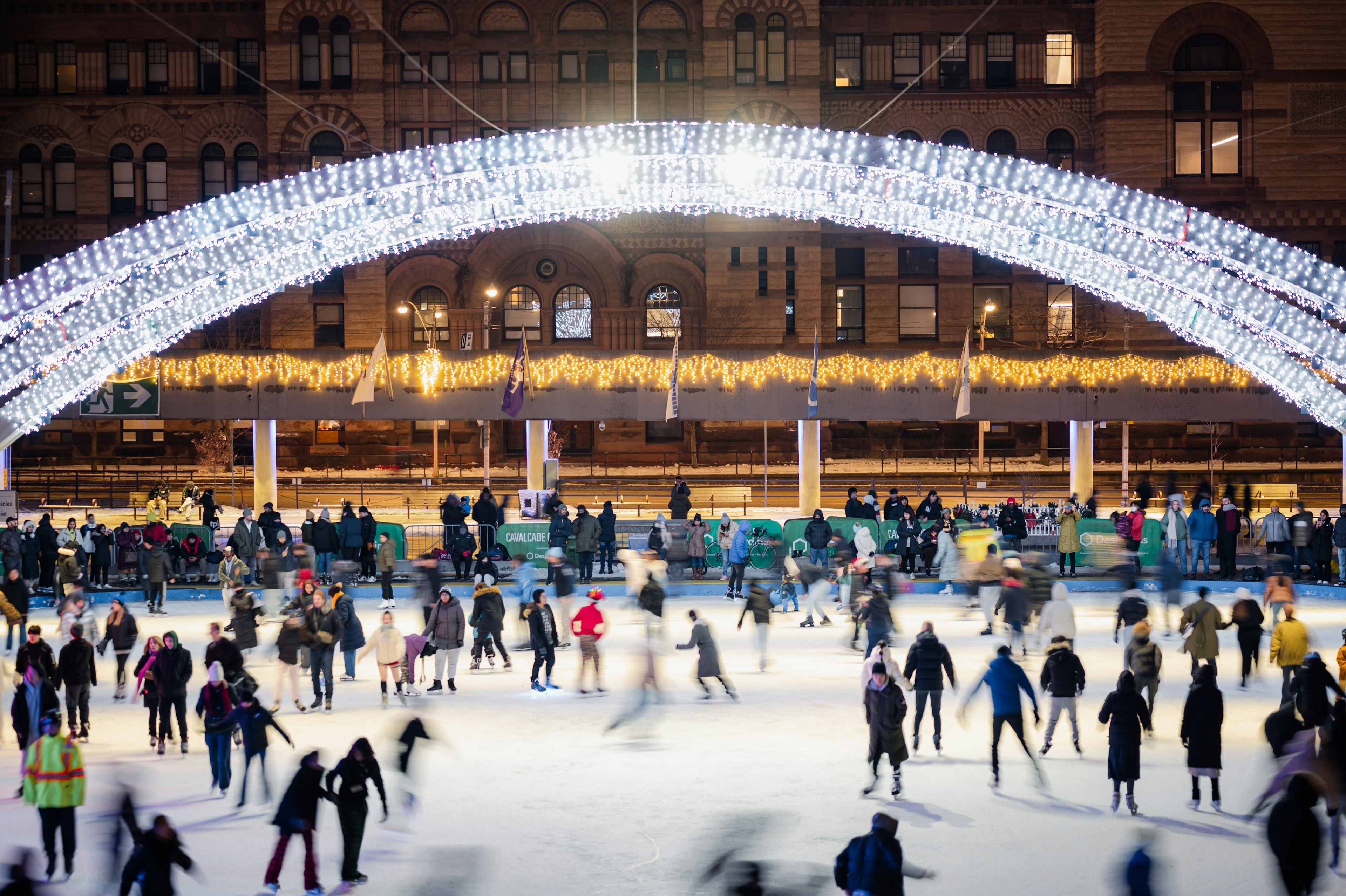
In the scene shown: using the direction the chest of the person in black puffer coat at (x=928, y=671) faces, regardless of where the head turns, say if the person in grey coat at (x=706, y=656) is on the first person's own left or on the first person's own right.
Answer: on the first person's own left

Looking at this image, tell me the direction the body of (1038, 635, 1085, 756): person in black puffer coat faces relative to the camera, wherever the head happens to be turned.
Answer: away from the camera

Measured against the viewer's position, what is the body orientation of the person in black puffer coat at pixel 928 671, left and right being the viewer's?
facing away from the viewer

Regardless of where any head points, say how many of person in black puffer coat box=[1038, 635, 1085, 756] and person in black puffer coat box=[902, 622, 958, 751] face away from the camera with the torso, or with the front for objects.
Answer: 2

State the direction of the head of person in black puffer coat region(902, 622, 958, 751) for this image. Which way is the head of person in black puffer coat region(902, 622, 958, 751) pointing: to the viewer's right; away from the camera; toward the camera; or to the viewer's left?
away from the camera

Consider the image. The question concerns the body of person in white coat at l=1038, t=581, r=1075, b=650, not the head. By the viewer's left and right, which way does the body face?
facing away from the viewer

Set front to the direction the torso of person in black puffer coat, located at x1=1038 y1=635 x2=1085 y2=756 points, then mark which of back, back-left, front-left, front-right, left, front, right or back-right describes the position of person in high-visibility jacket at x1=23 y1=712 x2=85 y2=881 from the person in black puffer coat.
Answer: back-left

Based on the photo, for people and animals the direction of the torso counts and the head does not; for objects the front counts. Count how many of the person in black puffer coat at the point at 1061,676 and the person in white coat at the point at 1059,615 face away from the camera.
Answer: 2
